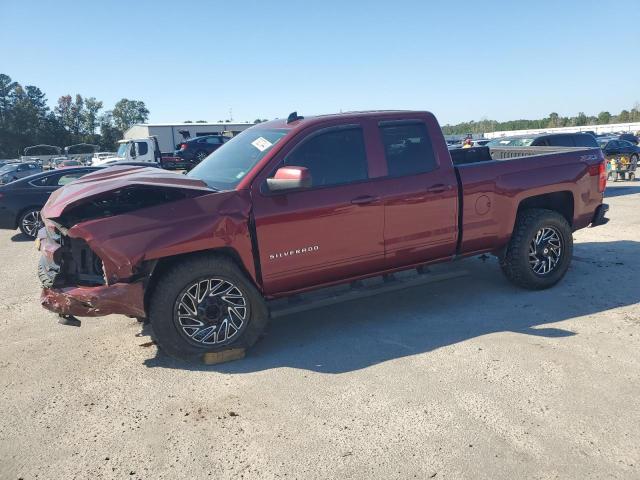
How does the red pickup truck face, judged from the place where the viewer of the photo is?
facing the viewer and to the left of the viewer

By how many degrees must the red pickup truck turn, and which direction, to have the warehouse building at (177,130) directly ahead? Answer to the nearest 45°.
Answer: approximately 135° to its right

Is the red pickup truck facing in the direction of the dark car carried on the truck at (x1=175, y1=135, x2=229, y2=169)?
no

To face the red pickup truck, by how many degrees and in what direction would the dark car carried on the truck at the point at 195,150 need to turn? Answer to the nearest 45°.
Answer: approximately 135° to its right

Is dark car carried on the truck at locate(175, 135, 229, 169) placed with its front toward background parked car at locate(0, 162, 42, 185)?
no

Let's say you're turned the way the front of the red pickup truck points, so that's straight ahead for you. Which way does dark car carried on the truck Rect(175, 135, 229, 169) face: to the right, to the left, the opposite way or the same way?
the opposite way

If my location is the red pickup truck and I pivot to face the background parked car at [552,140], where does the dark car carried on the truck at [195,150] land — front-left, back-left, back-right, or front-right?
front-left
